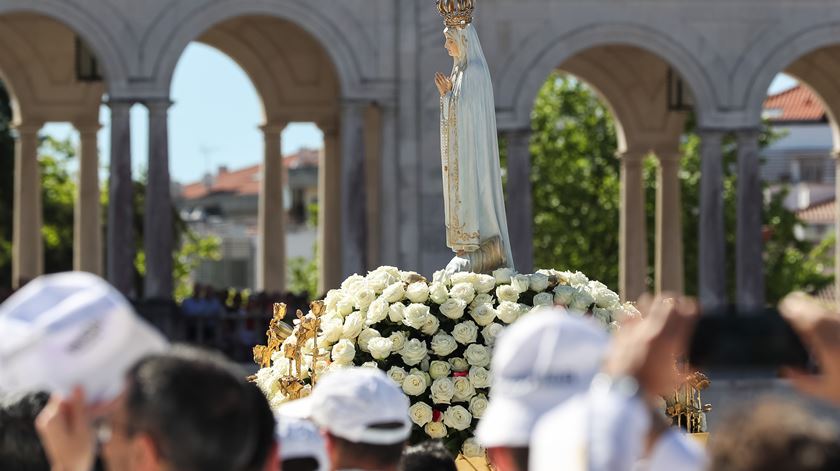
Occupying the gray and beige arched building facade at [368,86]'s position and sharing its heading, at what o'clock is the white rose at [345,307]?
The white rose is roughly at 12 o'clock from the gray and beige arched building facade.

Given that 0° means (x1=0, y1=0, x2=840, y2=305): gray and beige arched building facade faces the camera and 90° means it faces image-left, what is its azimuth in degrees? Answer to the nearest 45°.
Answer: approximately 0°

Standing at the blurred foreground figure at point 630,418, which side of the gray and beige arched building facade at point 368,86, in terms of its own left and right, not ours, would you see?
front

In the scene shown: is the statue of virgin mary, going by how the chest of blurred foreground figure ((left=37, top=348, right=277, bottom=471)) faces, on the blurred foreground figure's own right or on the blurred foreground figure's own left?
on the blurred foreground figure's own right

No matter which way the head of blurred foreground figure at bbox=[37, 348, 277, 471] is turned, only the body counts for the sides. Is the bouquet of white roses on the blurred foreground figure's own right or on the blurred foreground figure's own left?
on the blurred foreground figure's own right
